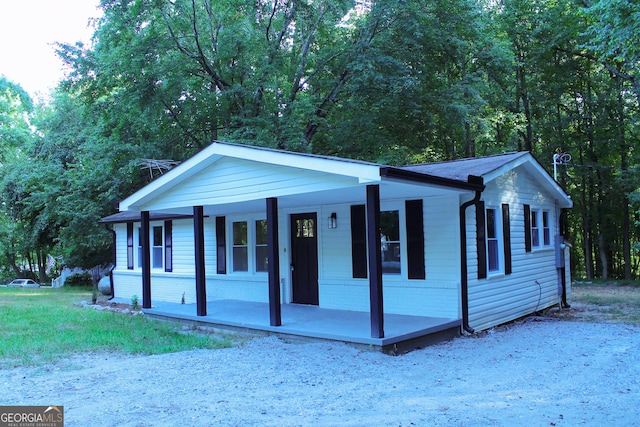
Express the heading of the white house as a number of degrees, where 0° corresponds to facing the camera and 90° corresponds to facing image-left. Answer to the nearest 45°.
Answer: approximately 45°
